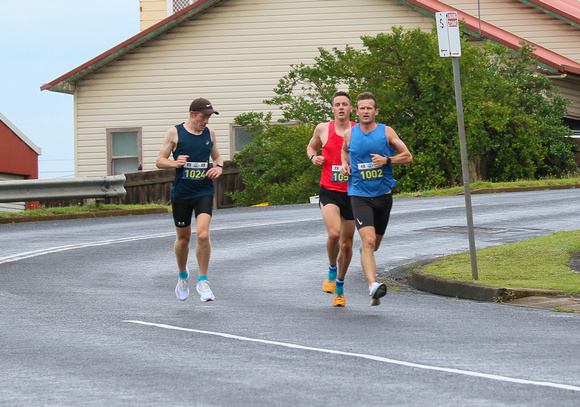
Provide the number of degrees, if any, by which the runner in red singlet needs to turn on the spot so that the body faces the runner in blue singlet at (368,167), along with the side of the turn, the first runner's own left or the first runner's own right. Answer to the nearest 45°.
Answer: approximately 45° to the first runner's own left

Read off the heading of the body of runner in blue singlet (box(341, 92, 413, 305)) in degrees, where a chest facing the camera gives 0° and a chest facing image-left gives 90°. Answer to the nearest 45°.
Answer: approximately 0°

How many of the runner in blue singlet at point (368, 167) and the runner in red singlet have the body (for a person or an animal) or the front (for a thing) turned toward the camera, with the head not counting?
2

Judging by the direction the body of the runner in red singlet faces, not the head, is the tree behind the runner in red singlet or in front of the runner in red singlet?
behind

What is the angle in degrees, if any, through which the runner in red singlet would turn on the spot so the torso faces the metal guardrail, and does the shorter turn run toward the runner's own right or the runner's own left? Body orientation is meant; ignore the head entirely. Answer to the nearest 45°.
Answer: approximately 135° to the runner's own right

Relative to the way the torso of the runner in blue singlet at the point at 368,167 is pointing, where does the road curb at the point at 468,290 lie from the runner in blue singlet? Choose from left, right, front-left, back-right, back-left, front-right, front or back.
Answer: back-left
